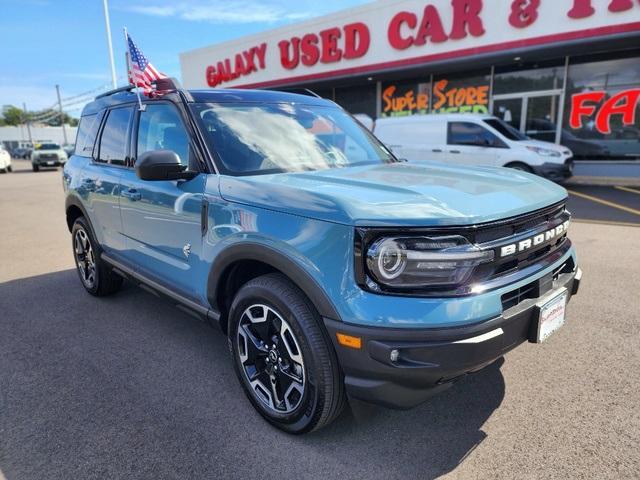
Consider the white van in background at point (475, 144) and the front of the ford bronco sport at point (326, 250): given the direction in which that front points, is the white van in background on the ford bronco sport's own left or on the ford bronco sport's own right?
on the ford bronco sport's own left

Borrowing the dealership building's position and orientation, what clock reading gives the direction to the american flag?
The american flag is roughly at 11 o'clock from the dealership building.

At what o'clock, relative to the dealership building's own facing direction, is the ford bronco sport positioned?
The ford bronco sport is roughly at 11 o'clock from the dealership building.

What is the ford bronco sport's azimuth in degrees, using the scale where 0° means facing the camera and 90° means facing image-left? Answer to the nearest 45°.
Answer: approximately 315°

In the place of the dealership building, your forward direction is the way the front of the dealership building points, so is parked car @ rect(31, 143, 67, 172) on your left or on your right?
on your right

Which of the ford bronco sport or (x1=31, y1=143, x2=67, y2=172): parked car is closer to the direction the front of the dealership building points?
the ford bronco sport

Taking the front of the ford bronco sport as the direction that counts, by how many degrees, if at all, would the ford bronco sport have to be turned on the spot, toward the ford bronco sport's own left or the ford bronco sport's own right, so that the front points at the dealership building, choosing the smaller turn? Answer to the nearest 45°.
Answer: approximately 90° to the ford bronco sport's own left

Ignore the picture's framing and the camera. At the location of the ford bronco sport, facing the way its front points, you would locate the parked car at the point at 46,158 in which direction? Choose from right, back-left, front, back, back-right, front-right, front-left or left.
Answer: back

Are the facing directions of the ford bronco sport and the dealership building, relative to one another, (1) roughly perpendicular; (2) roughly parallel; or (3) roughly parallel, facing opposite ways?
roughly perpendicular
